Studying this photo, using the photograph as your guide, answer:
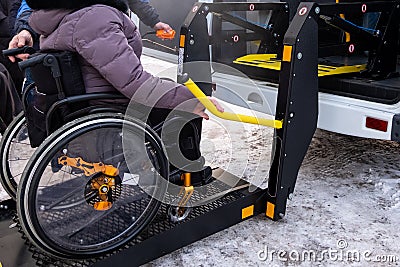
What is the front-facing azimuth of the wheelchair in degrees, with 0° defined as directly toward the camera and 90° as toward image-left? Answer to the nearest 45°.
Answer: approximately 225°
